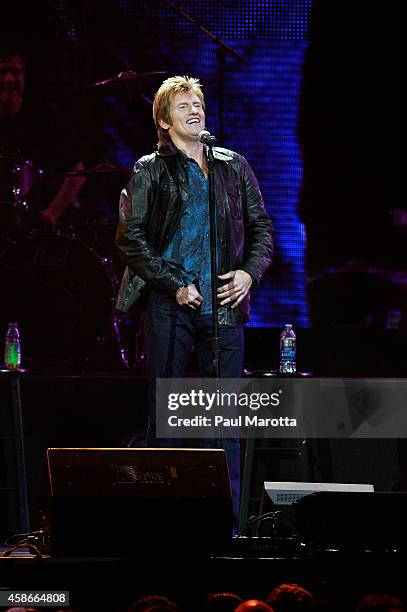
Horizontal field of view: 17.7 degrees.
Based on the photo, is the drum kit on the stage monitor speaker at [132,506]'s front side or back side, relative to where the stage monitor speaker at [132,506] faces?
on the front side

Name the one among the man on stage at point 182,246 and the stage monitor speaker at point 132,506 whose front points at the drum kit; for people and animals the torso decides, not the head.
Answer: the stage monitor speaker

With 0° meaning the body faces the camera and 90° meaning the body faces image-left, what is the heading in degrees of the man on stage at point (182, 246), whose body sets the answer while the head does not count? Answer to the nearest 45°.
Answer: approximately 315°

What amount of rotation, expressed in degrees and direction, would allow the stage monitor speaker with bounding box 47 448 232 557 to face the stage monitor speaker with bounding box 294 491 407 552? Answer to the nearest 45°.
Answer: approximately 90° to its right

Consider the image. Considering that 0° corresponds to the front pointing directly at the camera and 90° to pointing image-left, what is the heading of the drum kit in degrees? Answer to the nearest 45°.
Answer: approximately 0°

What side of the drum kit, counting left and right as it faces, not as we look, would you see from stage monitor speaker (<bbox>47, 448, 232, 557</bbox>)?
front

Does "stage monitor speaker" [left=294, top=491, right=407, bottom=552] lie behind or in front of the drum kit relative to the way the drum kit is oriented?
in front

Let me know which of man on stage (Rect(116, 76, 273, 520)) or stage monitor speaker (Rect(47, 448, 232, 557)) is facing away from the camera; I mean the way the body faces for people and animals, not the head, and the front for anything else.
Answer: the stage monitor speaker

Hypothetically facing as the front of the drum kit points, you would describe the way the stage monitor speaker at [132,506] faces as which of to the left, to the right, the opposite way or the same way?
the opposite way

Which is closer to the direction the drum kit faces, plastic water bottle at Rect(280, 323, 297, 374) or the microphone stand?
the microphone stand

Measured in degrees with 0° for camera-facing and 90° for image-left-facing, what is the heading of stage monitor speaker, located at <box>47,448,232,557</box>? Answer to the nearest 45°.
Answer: approximately 180°
